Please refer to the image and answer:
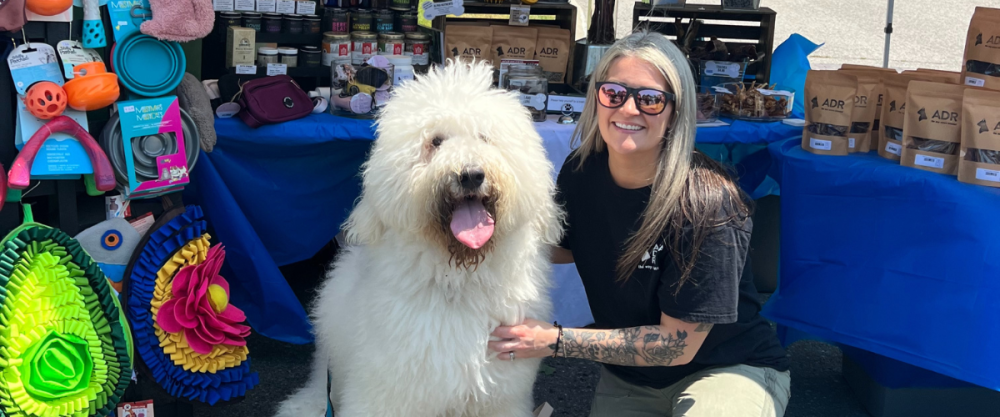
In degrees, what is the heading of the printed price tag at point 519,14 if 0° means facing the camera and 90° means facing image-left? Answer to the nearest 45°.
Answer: approximately 0°

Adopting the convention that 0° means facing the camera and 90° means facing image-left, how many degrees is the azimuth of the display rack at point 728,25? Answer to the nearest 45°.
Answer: approximately 0°

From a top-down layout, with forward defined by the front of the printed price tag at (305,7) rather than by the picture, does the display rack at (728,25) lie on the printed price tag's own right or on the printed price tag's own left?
on the printed price tag's own left

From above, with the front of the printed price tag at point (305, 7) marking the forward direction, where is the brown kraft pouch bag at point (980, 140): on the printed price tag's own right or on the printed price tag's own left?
on the printed price tag's own left

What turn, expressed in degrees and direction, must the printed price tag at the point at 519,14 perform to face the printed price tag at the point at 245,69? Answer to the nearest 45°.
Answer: approximately 45° to its right
